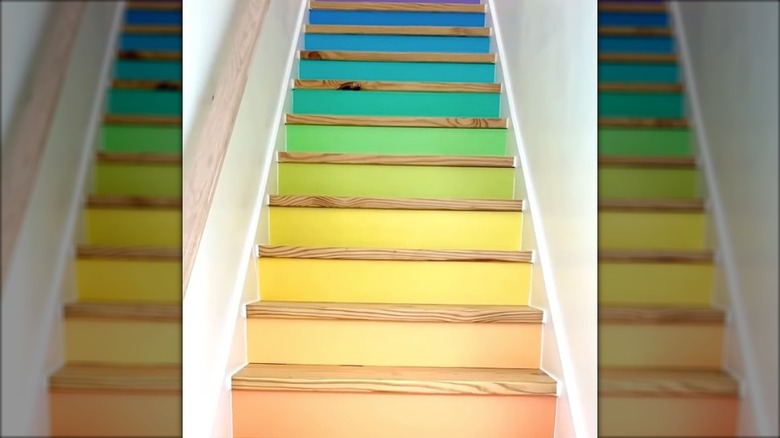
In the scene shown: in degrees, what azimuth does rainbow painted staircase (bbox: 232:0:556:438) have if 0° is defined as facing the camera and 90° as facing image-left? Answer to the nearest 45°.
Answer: approximately 0°
